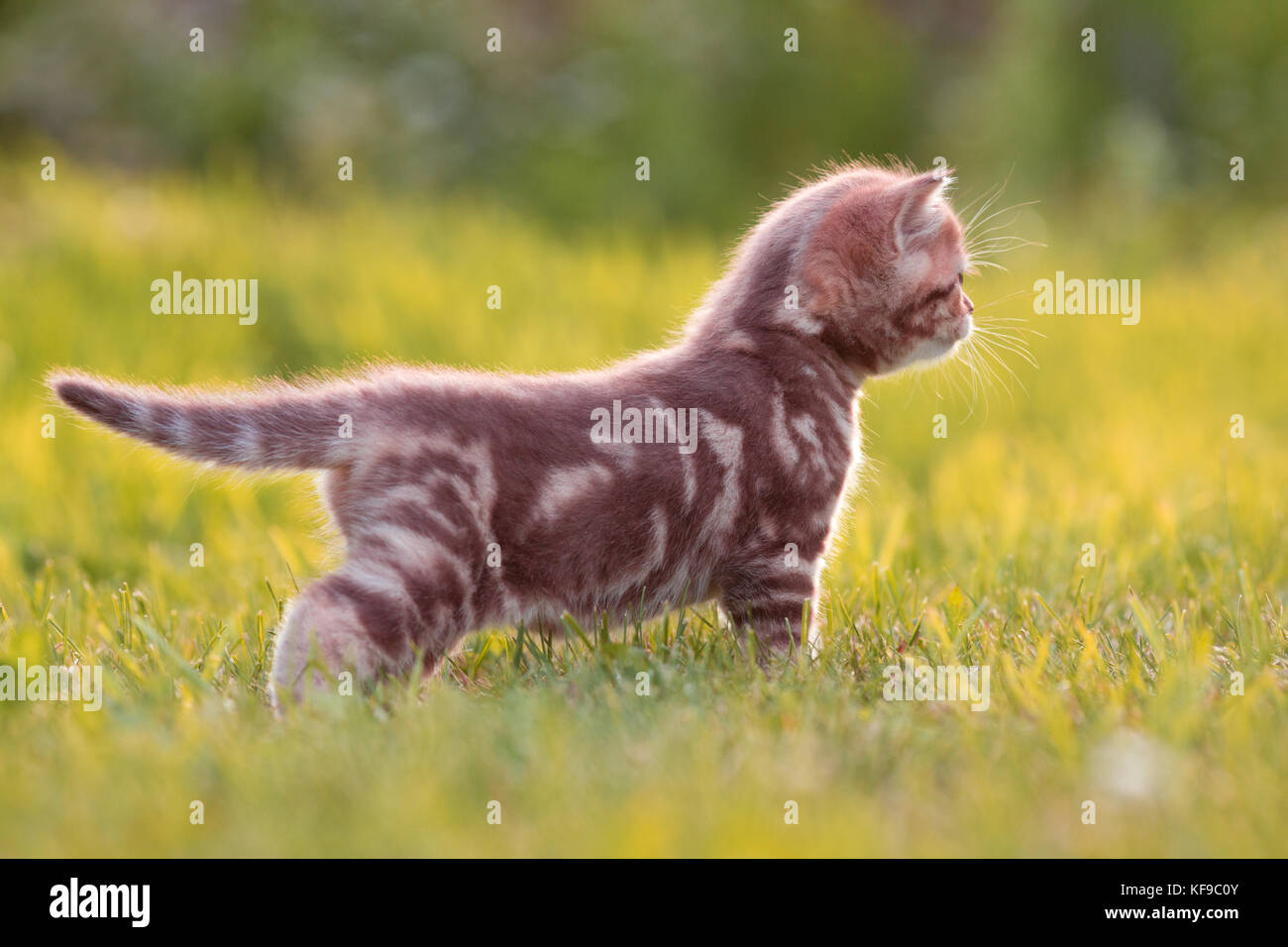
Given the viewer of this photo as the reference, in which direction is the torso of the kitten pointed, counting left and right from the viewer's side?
facing to the right of the viewer
